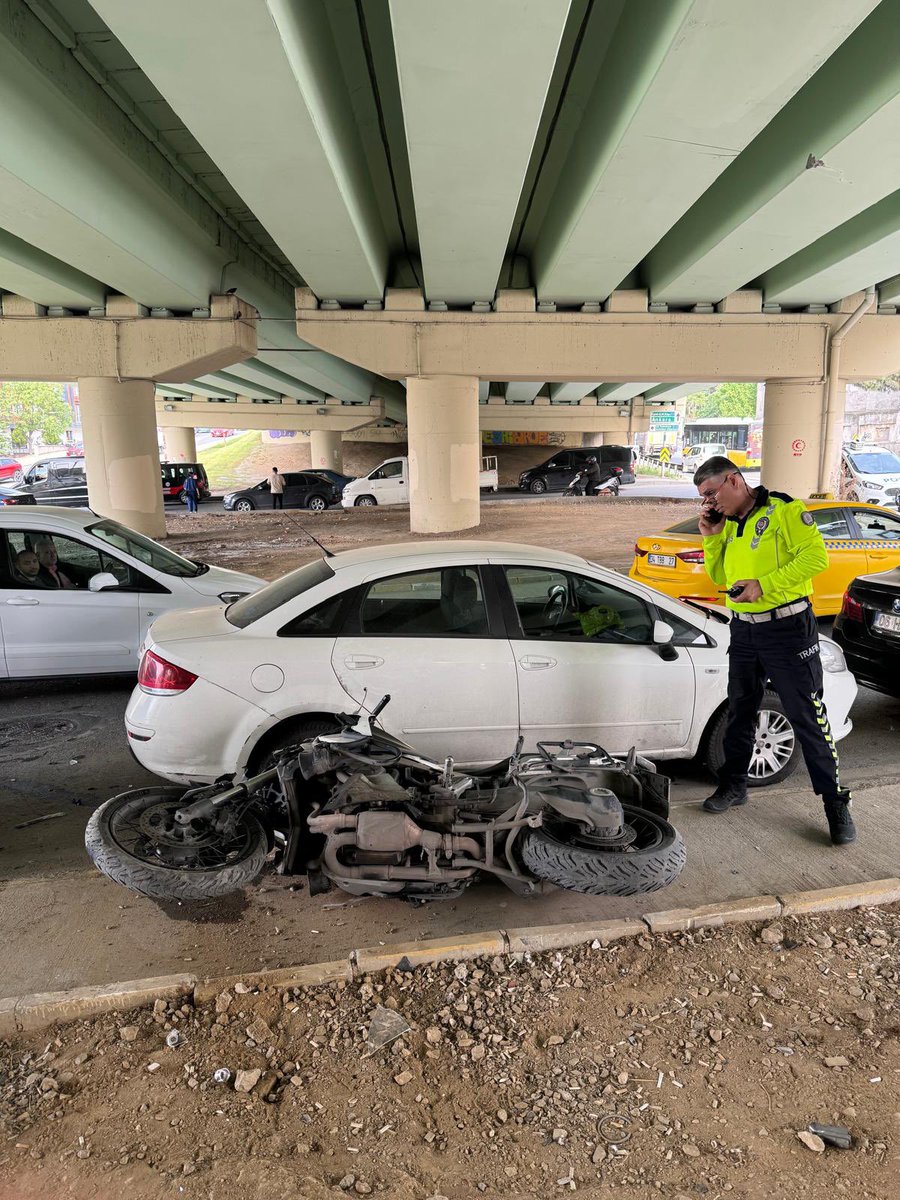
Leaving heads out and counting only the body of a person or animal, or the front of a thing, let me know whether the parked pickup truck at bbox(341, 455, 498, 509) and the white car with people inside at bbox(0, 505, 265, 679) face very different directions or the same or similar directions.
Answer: very different directions

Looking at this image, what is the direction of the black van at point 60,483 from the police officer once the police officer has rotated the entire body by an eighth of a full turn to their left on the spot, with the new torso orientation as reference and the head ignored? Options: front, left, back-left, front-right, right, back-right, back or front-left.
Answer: back-right

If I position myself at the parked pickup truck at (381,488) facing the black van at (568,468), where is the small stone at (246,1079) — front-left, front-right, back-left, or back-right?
back-right

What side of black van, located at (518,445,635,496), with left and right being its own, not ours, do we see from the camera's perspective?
left

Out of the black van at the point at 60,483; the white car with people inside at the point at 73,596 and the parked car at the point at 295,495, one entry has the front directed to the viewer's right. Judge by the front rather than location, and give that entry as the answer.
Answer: the white car with people inside at the point at 73,596

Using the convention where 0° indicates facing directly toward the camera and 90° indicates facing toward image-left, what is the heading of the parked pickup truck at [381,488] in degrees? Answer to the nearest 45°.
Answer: approximately 90°

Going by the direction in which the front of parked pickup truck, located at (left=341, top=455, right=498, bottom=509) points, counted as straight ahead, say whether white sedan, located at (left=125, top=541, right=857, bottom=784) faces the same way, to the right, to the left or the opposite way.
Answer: the opposite way

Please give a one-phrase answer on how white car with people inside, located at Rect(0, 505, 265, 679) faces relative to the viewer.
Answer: facing to the right of the viewer

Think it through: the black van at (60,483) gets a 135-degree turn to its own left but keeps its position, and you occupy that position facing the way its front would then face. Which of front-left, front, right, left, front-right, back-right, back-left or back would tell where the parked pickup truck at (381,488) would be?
front

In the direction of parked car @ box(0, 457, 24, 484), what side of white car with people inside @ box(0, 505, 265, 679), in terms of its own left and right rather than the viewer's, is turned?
left

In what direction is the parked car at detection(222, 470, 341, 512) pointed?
to the viewer's left

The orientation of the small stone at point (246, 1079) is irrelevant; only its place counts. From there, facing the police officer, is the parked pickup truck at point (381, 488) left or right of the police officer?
left
